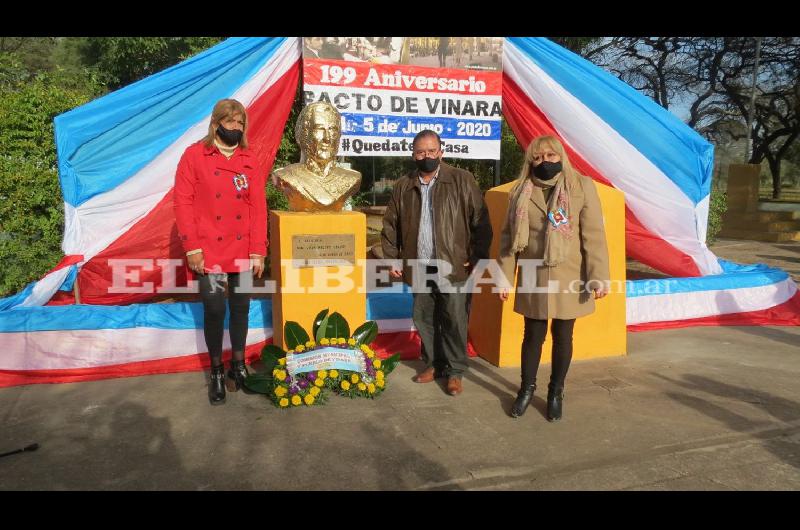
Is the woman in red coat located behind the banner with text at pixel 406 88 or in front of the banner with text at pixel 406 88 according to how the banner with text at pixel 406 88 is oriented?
in front

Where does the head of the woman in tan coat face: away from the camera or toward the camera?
toward the camera

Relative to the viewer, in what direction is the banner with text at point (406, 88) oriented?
toward the camera

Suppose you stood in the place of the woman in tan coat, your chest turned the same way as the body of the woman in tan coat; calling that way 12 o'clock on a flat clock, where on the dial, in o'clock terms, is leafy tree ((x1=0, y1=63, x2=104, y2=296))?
The leafy tree is roughly at 3 o'clock from the woman in tan coat.

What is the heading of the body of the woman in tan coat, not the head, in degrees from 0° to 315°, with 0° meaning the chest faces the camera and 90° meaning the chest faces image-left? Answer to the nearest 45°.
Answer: approximately 0°

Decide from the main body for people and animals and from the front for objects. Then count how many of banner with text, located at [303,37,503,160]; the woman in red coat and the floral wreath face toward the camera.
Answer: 3

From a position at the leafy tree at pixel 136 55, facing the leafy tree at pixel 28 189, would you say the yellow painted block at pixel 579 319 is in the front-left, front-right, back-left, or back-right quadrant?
front-left

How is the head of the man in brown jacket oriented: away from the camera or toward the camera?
toward the camera

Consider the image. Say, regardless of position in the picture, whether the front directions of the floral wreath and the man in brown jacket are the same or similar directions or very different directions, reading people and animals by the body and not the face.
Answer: same or similar directions

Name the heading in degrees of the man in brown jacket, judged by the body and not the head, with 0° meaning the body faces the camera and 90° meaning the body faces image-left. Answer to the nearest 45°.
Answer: approximately 0°

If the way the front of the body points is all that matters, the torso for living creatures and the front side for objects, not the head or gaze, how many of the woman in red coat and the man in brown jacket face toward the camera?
2

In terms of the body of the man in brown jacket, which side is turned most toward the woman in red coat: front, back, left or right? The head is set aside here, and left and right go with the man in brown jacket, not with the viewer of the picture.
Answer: right

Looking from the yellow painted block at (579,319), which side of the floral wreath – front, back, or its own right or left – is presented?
left

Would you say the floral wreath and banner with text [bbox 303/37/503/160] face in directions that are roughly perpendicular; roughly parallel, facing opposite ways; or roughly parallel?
roughly parallel

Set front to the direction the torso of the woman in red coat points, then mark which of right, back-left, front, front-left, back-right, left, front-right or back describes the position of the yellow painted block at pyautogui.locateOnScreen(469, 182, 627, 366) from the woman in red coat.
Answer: left

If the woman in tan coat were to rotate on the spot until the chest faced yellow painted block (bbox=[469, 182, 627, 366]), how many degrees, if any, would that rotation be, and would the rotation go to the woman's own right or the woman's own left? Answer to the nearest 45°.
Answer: approximately 180°
